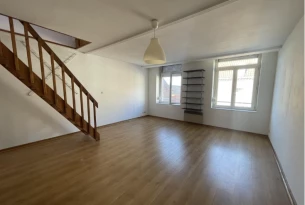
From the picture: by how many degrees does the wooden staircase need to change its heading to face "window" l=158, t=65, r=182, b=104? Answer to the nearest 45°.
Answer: approximately 45° to its right

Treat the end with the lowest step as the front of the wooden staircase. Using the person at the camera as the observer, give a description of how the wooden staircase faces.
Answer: facing away from the viewer and to the right of the viewer
